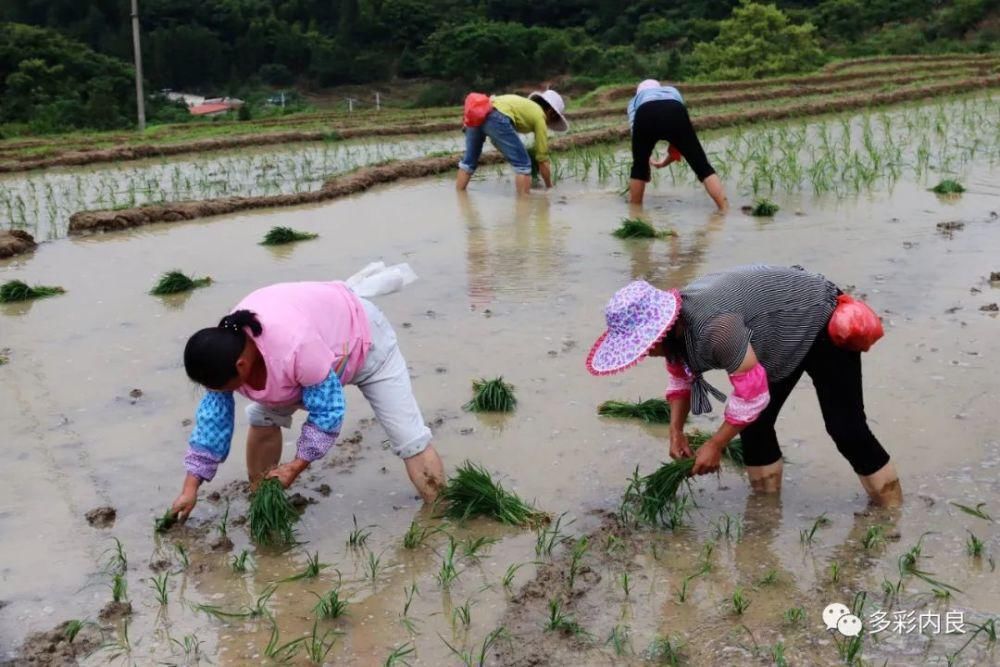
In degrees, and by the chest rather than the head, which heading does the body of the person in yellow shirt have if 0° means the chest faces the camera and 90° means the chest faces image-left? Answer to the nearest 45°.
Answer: approximately 270°

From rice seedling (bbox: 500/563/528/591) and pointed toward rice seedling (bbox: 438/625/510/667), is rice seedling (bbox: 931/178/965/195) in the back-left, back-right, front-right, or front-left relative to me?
back-left

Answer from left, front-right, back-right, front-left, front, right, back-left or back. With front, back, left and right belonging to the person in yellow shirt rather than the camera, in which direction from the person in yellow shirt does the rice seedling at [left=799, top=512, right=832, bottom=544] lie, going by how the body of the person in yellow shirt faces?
right

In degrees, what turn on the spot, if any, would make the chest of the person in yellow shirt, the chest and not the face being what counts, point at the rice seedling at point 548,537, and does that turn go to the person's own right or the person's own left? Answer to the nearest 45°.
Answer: approximately 90° to the person's own right

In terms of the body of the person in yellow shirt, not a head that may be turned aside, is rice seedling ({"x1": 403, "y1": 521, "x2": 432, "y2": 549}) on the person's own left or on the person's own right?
on the person's own right

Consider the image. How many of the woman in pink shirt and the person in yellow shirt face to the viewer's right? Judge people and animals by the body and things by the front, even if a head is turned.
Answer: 1

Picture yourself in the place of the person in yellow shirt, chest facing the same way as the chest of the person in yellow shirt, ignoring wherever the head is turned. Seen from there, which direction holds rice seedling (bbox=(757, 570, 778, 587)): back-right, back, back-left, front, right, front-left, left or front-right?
right

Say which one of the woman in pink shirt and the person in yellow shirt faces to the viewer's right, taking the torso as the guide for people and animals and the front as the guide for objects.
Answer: the person in yellow shirt

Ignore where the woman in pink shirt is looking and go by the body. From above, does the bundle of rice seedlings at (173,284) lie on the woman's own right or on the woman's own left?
on the woman's own right

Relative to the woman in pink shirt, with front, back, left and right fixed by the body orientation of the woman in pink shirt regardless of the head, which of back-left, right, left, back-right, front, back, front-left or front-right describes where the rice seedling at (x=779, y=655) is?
left

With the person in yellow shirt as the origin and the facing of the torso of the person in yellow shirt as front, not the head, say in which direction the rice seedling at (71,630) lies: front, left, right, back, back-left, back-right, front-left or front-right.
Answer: right

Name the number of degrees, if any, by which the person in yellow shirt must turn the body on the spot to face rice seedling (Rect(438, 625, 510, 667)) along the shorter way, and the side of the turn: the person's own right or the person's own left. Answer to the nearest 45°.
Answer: approximately 90° to the person's own right

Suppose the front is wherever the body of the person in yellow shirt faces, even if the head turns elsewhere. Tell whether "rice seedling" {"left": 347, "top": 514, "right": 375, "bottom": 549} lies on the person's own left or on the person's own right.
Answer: on the person's own right

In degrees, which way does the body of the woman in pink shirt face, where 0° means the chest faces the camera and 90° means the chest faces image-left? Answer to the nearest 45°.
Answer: approximately 45°

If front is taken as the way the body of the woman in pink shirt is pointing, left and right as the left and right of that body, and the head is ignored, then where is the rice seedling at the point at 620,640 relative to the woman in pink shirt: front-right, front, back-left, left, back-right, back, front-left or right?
left

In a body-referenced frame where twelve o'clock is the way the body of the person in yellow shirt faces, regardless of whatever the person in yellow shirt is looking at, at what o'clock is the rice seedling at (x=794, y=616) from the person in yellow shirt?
The rice seedling is roughly at 3 o'clock from the person in yellow shirt.

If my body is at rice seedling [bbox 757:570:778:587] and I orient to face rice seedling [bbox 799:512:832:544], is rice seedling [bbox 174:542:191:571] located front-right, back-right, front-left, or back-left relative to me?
back-left

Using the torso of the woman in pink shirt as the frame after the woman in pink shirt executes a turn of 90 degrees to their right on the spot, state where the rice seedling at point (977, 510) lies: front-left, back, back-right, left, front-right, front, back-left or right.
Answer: back-right
